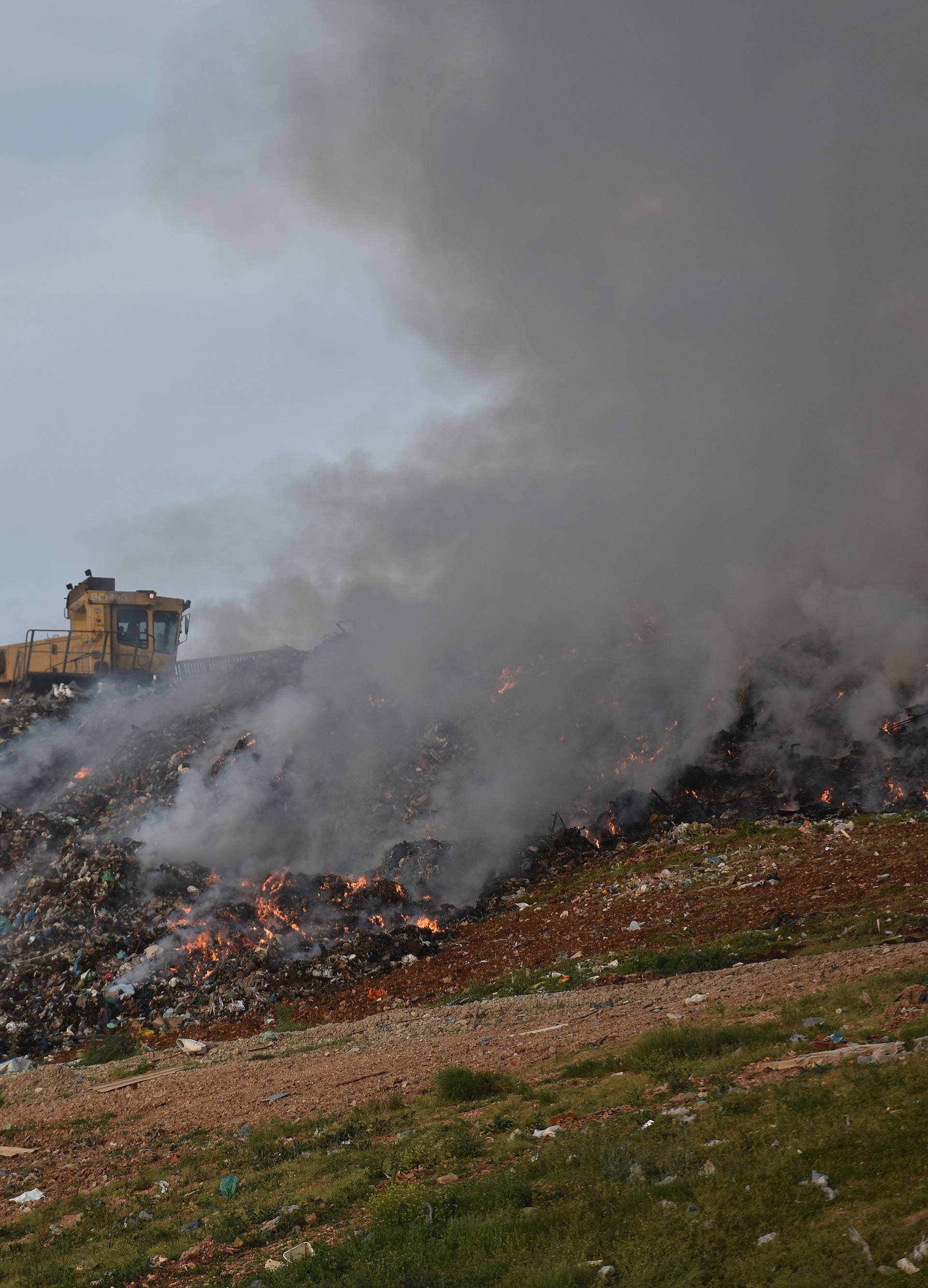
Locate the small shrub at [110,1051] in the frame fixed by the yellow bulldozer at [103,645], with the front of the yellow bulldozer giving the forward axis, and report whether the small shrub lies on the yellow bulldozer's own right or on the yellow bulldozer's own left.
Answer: on the yellow bulldozer's own right

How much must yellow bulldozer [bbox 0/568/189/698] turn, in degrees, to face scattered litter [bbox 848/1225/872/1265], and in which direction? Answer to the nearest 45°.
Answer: approximately 90° to its right

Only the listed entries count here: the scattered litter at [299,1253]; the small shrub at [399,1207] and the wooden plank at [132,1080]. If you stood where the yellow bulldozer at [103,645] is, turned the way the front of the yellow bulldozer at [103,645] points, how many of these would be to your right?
3

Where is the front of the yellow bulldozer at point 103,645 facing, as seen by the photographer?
facing to the right of the viewer

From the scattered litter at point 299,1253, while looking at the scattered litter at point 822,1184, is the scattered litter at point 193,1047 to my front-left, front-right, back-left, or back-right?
back-left

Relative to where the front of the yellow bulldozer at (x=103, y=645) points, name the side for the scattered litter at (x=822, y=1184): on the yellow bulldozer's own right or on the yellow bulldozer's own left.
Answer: on the yellow bulldozer's own right

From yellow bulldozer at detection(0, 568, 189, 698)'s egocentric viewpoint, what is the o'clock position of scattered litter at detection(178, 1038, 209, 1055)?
The scattered litter is roughly at 3 o'clock from the yellow bulldozer.

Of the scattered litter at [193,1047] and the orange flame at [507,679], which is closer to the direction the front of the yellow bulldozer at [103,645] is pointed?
the orange flame

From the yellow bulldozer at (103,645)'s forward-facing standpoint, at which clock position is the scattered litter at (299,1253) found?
The scattered litter is roughly at 3 o'clock from the yellow bulldozer.

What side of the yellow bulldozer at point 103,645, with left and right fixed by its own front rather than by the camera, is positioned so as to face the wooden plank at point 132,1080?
right
